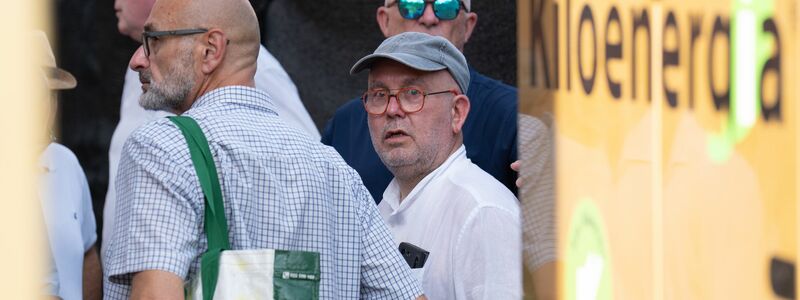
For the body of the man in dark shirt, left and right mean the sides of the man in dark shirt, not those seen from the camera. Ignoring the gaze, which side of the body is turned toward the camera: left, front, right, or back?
front

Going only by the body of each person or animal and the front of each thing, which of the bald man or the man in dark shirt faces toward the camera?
the man in dark shirt

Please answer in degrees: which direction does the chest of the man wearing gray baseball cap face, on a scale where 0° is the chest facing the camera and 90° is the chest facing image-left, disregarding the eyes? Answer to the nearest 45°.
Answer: approximately 45°

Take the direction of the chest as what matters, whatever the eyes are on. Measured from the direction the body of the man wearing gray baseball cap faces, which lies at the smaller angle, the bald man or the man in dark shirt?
the bald man

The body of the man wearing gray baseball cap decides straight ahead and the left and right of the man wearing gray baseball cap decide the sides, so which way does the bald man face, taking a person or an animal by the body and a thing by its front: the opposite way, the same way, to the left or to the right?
to the right

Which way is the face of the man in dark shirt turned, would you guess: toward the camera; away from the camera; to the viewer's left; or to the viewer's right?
toward the camera

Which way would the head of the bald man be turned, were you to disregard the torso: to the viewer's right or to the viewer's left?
to the viewer's left

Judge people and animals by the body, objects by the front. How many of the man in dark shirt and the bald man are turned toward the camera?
1

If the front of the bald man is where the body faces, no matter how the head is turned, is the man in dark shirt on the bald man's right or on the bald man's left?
on the bald man's right

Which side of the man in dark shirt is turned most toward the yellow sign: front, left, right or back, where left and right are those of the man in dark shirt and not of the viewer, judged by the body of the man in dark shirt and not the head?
front

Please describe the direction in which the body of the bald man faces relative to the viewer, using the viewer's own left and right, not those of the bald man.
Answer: facing away from the viewer and to the left of the viewer
